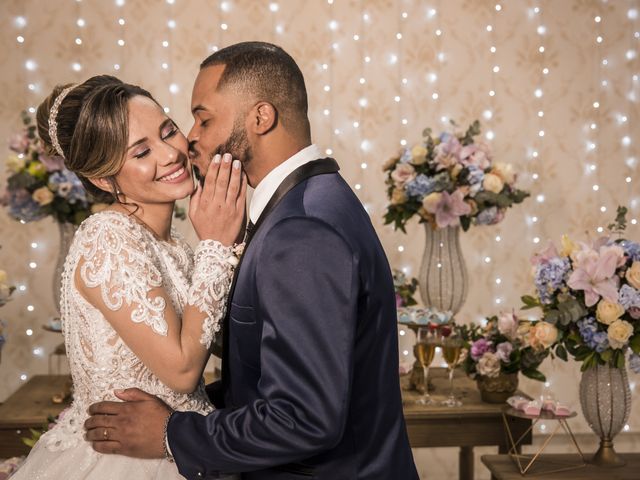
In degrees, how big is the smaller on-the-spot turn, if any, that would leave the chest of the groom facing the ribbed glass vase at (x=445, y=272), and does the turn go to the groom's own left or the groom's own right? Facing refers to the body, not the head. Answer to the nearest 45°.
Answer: approximately 135° to the groom's own right

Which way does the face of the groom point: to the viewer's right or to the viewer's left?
to the viewer's left

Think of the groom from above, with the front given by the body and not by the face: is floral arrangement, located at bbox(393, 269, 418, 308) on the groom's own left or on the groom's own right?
on the groom's own right

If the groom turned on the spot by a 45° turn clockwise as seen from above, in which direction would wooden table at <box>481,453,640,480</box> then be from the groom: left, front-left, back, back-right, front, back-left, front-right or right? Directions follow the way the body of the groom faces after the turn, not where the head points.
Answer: right

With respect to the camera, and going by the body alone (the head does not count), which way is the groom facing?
to the viewer's left

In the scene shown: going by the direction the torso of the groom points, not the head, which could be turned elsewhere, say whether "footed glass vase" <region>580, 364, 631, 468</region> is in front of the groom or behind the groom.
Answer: behind

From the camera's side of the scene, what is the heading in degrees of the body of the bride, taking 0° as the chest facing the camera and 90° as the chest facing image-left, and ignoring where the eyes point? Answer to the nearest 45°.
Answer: approximately 270°

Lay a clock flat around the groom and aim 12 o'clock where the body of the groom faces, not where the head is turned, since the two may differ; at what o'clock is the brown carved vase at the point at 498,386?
The brown carved vase is roughly at 4 o'clock from the groom.

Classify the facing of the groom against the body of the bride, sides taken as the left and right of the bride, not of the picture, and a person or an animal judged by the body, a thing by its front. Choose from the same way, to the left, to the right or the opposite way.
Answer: the opposite way

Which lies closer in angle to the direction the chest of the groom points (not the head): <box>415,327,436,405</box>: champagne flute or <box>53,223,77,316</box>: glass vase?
the glass vase

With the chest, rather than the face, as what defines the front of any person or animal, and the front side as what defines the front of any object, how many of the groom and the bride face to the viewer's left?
1

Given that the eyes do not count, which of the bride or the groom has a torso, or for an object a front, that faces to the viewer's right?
the bride
